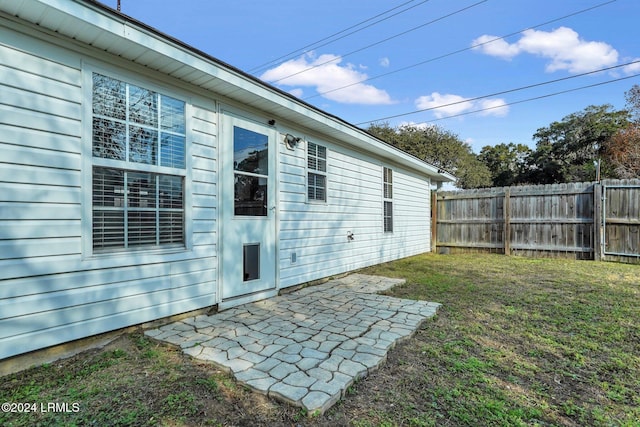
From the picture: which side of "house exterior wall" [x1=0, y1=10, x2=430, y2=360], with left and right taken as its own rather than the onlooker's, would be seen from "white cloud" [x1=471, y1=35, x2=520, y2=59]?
left

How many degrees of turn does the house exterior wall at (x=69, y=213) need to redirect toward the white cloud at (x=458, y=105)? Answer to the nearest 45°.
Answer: approximately 90° to its left

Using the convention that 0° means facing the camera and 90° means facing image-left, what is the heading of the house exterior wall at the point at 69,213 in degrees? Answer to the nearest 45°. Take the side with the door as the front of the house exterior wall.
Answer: approximately 315°

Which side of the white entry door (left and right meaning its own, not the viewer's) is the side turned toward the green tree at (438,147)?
left

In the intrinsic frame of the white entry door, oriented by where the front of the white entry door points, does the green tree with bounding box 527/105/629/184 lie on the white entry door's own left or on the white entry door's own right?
on the white entry door's own left

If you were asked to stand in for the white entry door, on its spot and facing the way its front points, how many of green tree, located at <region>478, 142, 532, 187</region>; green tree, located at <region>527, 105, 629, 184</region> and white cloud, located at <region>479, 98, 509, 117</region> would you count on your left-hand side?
3

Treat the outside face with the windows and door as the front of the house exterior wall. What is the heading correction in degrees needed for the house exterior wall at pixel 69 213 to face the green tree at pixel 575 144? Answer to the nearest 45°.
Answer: approximately 90° to its left

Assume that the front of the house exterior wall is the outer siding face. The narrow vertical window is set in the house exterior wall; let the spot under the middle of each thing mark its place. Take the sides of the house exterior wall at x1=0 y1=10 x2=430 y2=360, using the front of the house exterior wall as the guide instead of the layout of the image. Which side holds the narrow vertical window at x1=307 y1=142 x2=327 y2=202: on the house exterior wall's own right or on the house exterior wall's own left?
on the house exterior wall's own left

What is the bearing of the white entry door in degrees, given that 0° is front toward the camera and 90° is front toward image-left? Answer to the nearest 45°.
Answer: approximately 315°

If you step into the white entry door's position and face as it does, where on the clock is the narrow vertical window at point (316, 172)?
The narrow vertical window is roughly at 9 o'clock from the white entry door.

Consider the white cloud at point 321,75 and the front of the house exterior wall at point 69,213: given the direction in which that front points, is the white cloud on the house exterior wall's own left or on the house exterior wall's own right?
on the house exterior wall's own left

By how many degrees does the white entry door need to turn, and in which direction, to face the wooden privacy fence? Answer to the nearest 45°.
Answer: approximately 45° to its left
